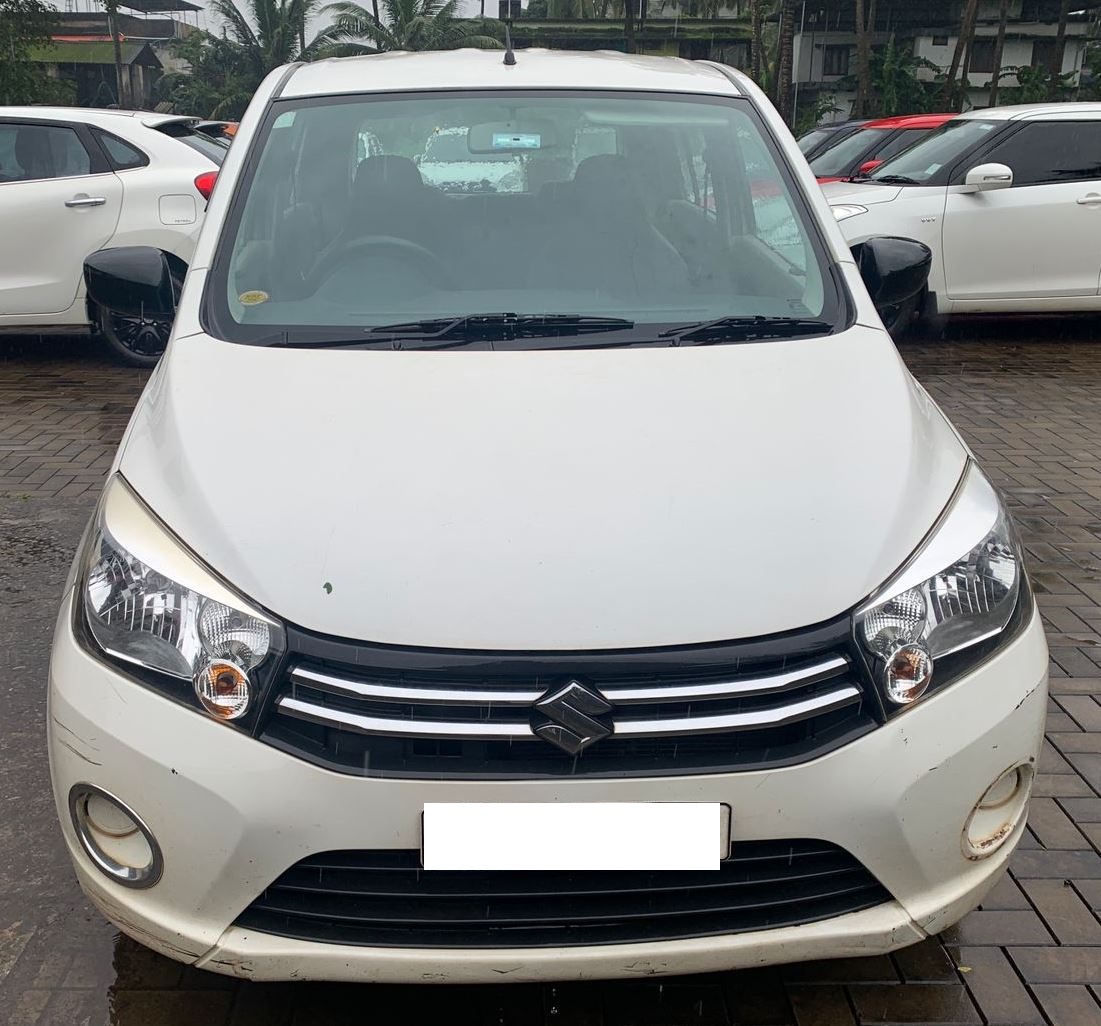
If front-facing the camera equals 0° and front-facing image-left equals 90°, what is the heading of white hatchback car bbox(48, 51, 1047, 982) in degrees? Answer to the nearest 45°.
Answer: approximately 0°

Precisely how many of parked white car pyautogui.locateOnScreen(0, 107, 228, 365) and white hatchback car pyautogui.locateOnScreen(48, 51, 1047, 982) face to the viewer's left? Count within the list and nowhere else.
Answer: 1

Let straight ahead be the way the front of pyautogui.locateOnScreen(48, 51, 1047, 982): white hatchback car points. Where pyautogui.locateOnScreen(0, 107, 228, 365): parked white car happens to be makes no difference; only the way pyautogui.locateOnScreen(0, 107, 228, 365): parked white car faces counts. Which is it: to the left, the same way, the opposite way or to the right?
to the right

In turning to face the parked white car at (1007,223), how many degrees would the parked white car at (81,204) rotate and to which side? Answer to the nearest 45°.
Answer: approximately 180°

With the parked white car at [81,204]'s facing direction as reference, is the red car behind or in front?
behind

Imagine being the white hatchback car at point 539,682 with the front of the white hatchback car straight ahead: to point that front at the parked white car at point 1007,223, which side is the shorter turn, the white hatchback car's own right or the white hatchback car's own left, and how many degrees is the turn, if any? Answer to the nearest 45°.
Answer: approximately 135° to the white hatchback car's own left

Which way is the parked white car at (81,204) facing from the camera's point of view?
to the viewer's left
